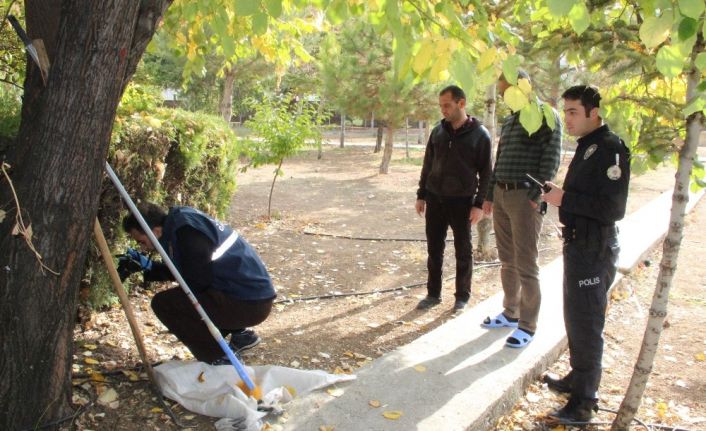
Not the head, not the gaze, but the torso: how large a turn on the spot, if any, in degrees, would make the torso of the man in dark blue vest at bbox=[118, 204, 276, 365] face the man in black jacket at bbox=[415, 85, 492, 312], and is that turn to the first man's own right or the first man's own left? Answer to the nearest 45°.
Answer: approximately 135° to the first man's own right

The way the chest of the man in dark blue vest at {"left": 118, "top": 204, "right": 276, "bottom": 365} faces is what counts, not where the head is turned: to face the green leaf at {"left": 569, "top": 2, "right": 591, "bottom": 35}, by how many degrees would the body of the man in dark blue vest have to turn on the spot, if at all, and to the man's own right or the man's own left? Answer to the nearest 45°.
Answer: approximately 135° to the man's own left

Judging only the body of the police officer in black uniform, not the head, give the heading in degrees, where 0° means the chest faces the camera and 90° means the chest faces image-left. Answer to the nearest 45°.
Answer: approximately 90°

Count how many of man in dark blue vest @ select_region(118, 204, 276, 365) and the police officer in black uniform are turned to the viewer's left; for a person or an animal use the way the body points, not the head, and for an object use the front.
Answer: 2

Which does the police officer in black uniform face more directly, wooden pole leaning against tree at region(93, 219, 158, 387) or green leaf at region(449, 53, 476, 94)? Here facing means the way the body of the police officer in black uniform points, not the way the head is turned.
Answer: the wooden pole leaning against tree

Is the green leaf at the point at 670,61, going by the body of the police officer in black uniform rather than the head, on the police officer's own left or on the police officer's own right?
on the police officer's own left

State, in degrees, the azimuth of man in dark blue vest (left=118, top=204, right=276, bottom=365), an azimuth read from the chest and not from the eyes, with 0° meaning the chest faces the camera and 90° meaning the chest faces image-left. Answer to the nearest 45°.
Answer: approximately 90°
